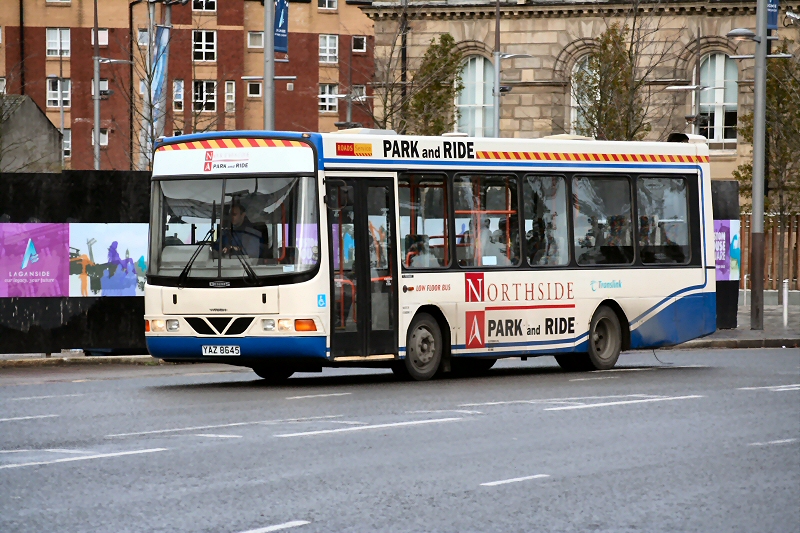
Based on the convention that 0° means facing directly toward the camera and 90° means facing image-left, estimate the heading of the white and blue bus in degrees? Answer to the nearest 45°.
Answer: approximately 45°
